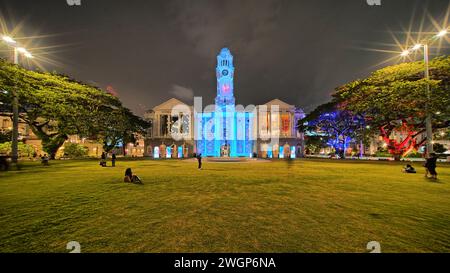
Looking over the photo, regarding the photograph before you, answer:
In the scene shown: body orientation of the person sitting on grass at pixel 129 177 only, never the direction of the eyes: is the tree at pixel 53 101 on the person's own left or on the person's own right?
on the person's own left

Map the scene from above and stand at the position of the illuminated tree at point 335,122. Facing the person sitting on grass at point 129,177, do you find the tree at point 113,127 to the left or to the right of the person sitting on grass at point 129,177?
right

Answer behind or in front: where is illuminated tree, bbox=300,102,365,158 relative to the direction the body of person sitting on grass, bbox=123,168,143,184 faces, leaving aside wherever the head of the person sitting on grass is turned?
in front

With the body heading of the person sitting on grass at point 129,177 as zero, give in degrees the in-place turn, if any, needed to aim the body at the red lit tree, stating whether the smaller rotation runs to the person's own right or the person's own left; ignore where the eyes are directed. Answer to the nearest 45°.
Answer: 0° — they already face it

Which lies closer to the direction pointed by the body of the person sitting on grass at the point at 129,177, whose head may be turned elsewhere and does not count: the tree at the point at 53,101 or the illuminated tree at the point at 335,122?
the illuminated tree

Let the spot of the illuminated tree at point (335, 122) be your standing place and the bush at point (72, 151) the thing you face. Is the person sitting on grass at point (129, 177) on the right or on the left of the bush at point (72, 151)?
left
